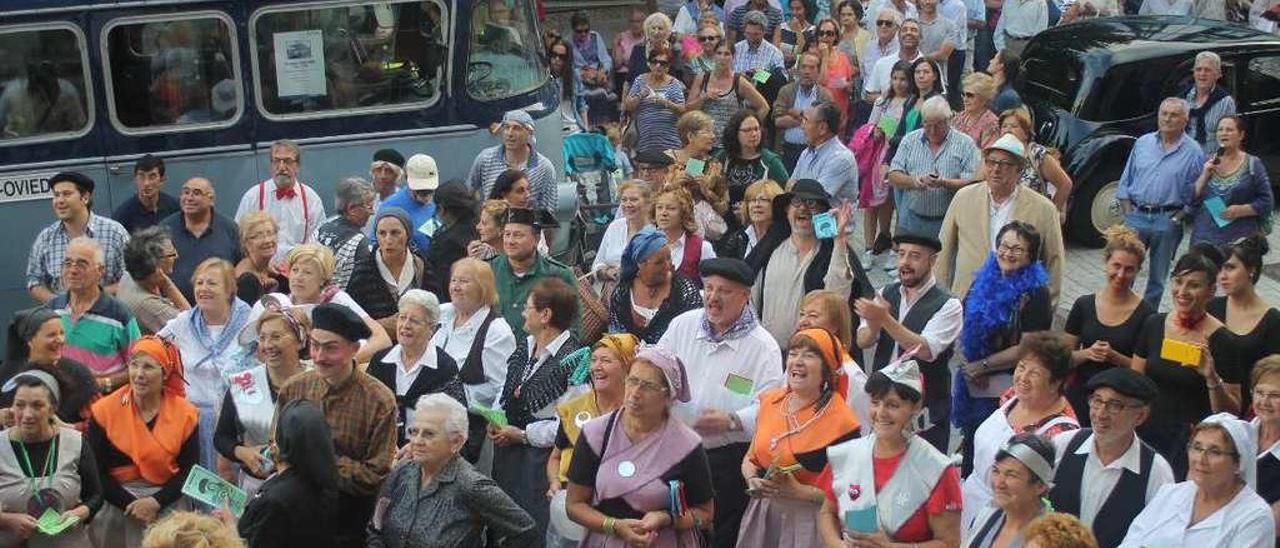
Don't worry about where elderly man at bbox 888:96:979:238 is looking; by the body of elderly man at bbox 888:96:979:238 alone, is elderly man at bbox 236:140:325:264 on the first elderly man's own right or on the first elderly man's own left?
on the first elderly man's own right

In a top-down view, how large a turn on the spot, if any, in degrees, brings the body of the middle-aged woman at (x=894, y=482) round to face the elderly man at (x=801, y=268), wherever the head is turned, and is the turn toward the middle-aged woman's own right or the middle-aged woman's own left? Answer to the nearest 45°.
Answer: approximately 180°

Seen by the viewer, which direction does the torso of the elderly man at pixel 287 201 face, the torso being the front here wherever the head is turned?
toward the camera

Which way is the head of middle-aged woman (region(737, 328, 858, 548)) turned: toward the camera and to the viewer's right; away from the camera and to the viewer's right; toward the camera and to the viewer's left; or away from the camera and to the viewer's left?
toward the camera and to the viewer's left

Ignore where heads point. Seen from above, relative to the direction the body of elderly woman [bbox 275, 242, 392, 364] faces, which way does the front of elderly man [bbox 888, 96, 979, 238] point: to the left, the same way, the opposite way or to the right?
the same way

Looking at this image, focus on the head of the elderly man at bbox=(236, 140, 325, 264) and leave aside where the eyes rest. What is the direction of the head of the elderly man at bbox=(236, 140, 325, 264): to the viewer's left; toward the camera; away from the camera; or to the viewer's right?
toward the camera

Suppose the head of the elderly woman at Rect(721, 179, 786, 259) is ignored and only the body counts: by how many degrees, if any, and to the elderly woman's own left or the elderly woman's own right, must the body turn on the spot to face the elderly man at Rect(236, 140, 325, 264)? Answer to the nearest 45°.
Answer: approximately 90° to the elderly woman's own right

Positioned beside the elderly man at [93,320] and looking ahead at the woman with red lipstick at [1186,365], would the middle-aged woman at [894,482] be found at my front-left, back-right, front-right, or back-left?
front-right

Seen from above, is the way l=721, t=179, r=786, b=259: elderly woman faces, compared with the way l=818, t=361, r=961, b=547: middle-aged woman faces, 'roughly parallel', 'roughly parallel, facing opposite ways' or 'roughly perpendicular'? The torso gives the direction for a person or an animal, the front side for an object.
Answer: roughly parallel

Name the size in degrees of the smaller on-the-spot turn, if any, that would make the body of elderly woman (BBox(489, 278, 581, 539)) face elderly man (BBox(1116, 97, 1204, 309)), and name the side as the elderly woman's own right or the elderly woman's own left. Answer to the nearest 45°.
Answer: approximately 180°

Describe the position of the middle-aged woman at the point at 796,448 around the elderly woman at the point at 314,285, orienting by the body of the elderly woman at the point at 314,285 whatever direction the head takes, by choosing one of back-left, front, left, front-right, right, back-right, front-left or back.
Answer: left

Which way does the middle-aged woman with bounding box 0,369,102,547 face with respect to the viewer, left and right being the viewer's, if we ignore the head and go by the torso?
facing the viewer

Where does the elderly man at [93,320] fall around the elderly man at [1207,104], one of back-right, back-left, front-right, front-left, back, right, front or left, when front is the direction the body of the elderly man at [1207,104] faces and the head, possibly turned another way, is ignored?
front

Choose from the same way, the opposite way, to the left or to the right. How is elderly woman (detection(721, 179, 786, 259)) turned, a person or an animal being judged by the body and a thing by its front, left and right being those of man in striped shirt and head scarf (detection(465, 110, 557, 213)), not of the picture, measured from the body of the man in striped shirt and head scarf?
the same way

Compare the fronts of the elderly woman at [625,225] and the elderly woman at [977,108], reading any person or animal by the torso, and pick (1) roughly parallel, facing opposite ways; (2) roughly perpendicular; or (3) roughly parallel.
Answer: roughly parallel

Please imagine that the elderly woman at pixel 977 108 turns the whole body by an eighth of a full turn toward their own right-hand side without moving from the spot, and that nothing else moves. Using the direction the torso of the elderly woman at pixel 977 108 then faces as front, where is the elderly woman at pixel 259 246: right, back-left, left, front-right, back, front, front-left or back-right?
front-left

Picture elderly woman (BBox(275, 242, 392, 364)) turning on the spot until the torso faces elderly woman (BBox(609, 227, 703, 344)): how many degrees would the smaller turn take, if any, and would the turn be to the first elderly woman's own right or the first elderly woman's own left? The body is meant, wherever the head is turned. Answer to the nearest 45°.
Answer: approximately 135° to the first elderly woman's own left

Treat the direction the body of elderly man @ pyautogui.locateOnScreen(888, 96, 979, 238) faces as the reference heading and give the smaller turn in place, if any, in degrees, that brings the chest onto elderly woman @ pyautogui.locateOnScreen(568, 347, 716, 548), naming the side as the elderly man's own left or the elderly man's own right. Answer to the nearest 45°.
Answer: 0° — they already face them
